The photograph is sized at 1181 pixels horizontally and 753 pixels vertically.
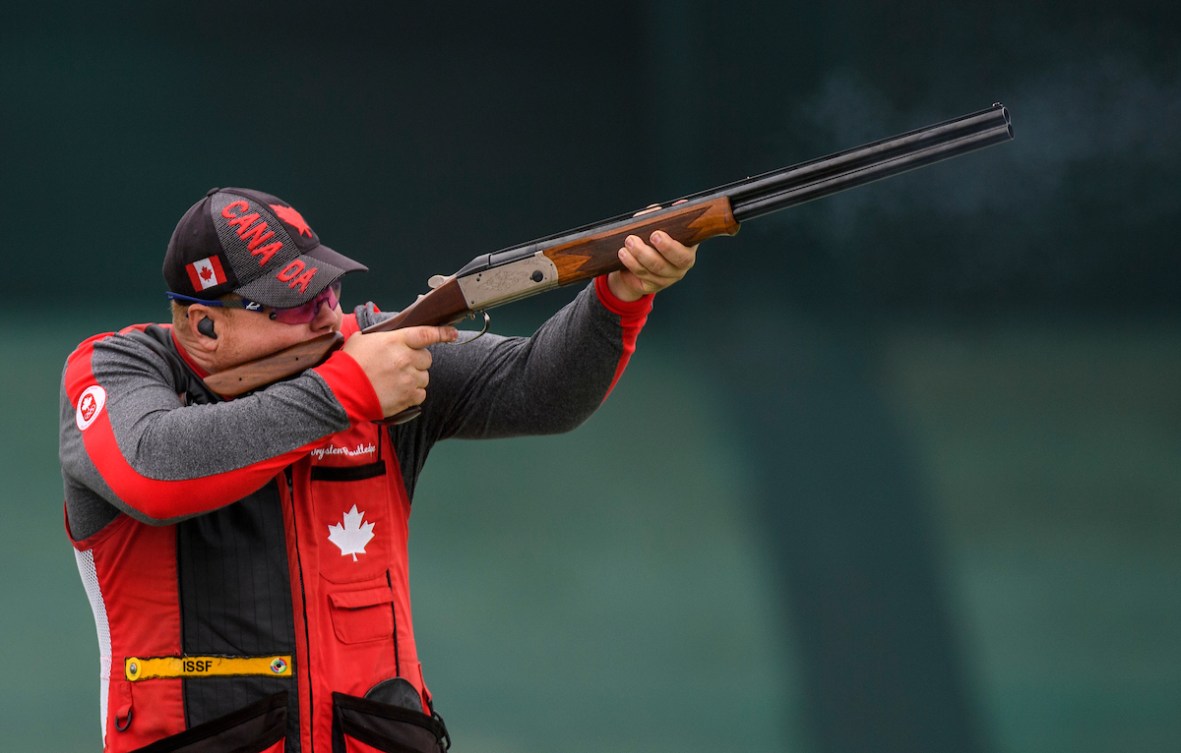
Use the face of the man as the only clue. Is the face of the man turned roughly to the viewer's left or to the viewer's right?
to the viewer's right

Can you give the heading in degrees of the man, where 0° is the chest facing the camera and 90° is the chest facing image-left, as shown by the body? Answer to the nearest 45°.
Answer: approximately 315°
